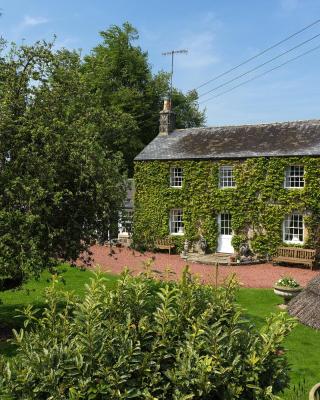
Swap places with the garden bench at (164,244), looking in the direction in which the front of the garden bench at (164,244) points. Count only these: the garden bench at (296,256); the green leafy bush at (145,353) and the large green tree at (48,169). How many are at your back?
0

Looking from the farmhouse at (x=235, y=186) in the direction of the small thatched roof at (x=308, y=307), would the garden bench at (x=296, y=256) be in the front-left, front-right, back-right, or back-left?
front-left

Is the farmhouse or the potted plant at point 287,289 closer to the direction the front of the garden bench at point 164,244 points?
the potted plant

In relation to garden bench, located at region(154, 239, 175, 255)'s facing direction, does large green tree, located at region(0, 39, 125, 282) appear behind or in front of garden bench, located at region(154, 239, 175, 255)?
in front

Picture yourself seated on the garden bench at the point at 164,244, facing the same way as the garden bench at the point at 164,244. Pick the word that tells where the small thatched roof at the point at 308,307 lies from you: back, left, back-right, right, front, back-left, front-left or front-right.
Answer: front

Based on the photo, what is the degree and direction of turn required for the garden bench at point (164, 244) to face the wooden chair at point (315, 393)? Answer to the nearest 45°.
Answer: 0° — it already faces it

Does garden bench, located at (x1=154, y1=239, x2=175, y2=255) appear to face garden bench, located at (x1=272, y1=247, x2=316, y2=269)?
no

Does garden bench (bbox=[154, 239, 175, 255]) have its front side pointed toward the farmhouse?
no

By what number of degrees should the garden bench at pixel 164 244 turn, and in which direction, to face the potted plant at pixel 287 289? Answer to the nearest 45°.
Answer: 0° — it already faces it

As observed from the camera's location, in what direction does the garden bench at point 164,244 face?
facing the viewer
